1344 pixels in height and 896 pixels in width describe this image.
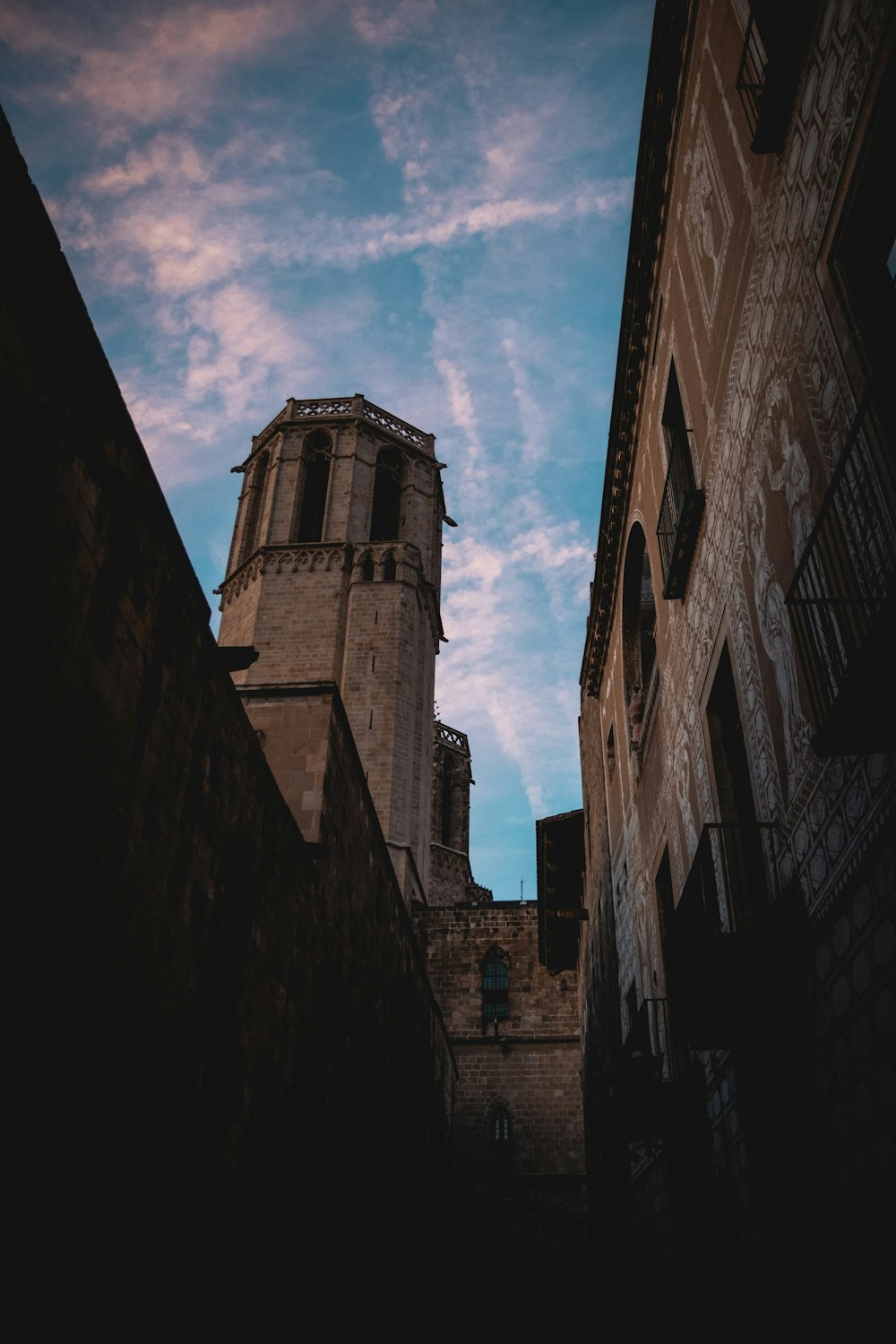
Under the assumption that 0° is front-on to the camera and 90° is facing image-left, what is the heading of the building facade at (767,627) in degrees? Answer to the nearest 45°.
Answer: approximately 90°

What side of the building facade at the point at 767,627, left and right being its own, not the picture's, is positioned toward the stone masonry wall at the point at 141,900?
front

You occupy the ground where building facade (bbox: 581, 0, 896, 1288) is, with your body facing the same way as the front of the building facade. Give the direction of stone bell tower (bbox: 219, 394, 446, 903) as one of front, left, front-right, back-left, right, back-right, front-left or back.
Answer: front-right

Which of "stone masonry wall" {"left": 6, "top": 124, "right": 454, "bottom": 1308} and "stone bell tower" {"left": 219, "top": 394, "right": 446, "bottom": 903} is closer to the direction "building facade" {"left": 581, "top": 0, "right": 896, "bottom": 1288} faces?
the stone masonry wall

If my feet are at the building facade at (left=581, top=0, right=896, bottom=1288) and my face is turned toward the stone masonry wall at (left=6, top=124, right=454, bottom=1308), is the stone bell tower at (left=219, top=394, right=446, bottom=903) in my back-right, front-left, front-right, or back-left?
front-right
